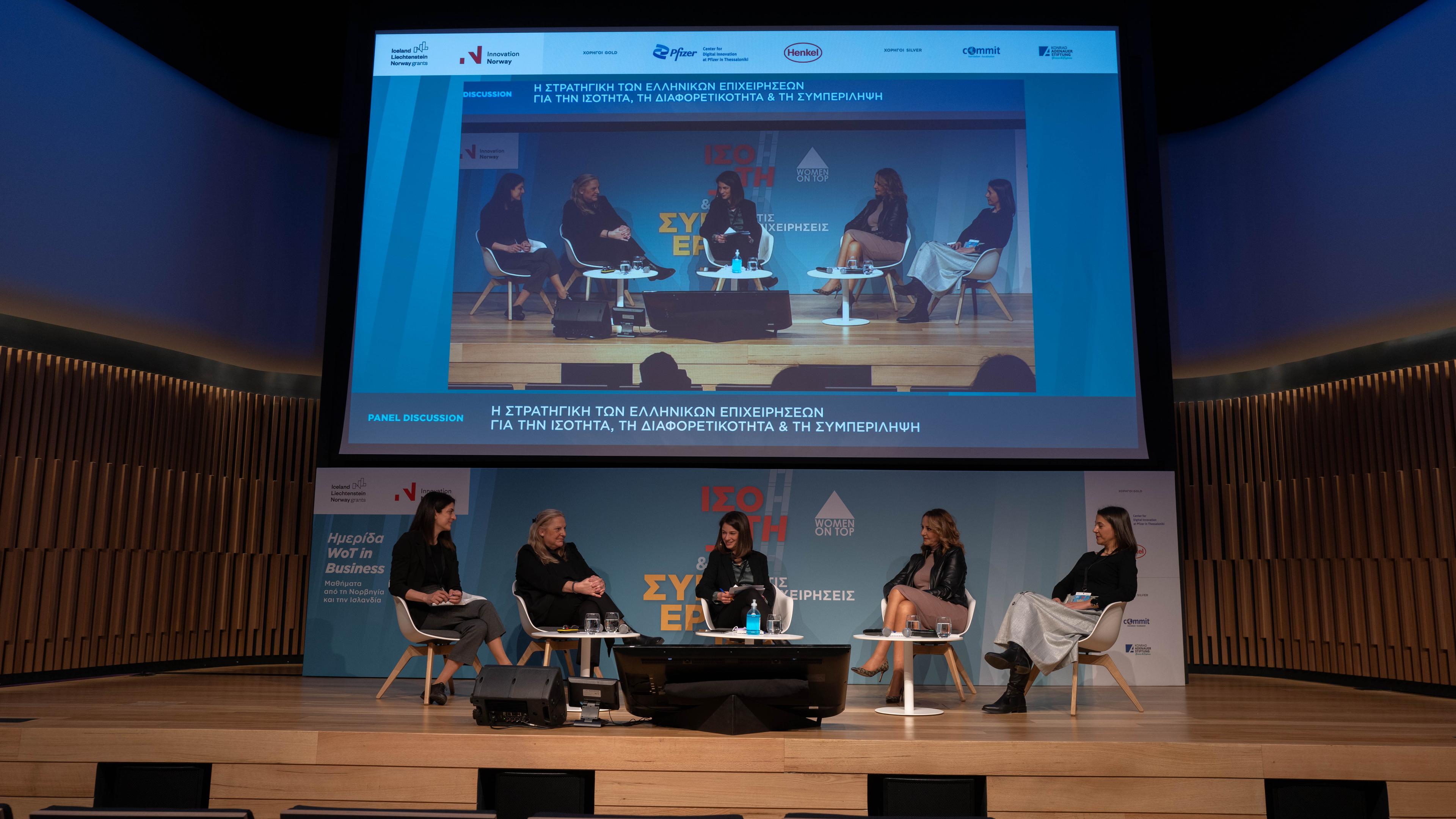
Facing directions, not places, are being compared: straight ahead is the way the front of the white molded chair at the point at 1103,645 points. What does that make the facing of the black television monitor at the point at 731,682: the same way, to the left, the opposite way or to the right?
to the right

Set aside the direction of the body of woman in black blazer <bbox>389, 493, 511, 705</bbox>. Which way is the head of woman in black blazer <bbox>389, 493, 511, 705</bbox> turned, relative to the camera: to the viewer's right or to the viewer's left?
to the viewer's right

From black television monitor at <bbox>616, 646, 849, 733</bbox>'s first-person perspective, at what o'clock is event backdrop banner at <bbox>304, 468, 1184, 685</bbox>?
The event backdrop banner is roughly at 12 o'clock from the black television monitor.

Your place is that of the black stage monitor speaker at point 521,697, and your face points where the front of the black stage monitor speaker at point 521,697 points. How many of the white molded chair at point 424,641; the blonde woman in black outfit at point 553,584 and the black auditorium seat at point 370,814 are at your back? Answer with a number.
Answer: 1

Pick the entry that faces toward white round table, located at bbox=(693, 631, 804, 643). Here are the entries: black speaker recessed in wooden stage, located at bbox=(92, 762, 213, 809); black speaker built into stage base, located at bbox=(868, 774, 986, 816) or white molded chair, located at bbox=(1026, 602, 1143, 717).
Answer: the white molded chair

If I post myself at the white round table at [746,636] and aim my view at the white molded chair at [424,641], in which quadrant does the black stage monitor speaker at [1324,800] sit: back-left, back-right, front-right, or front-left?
back-left

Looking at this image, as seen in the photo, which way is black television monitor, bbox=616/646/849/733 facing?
away from the camera
